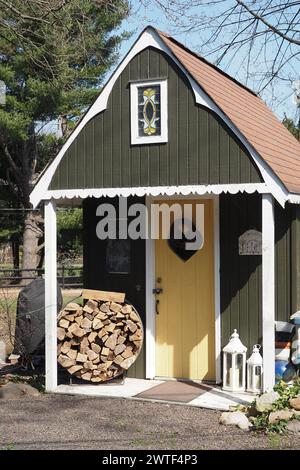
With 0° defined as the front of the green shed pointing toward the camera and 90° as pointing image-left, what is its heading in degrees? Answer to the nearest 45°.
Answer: approximately 0°

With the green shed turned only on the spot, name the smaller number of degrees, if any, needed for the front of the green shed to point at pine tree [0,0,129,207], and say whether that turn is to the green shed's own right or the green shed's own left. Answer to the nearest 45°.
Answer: approximately 180°
